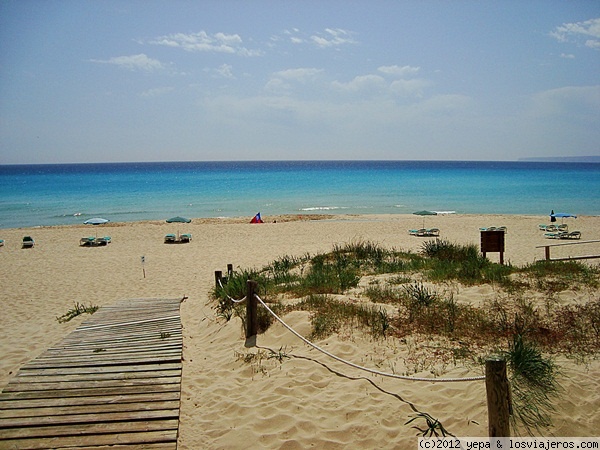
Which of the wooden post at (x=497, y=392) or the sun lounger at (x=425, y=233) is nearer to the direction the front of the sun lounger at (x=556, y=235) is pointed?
the sun lounger

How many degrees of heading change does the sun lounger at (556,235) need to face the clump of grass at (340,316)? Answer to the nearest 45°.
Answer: approximately 90° to its left

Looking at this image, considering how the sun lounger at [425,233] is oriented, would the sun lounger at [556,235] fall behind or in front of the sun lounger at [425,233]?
behind
